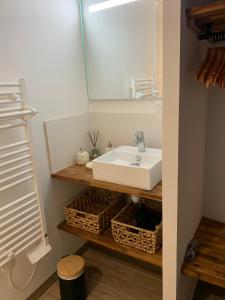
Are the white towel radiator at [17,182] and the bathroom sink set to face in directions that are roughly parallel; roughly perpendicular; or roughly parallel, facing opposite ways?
roughly perpendicular

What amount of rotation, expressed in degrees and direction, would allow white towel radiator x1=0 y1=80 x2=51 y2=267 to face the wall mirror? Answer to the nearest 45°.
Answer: approximately 45° to its left

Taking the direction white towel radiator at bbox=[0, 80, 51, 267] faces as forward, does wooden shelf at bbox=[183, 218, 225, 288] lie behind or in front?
in front

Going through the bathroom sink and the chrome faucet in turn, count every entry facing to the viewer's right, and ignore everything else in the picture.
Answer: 0

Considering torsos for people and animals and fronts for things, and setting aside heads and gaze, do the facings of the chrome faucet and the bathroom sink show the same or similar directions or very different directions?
same or similar directions

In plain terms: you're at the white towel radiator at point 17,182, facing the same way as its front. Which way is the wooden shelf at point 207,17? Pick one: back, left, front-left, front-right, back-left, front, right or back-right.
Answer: front

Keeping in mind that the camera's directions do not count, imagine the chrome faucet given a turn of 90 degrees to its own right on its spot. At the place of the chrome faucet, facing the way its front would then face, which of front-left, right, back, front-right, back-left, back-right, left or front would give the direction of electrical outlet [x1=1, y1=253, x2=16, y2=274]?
left

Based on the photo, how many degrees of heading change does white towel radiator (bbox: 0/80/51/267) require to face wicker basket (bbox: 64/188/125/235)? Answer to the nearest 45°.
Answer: approximately 45° to its left

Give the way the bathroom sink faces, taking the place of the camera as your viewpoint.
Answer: facing the viewer and to the left of the viewer

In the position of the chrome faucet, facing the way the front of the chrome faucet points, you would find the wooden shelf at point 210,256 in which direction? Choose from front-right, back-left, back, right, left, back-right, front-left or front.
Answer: left

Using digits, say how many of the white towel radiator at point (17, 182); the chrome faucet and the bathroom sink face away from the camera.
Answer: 0

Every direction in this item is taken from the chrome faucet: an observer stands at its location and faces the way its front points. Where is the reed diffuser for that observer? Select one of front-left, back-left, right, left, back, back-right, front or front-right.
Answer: right

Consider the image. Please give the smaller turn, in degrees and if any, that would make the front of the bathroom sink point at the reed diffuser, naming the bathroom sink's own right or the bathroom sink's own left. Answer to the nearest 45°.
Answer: approximately 90° to the bathroom sink's own right

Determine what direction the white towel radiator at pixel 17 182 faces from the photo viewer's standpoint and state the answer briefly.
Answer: facing the viewer and to the right of the viewer
